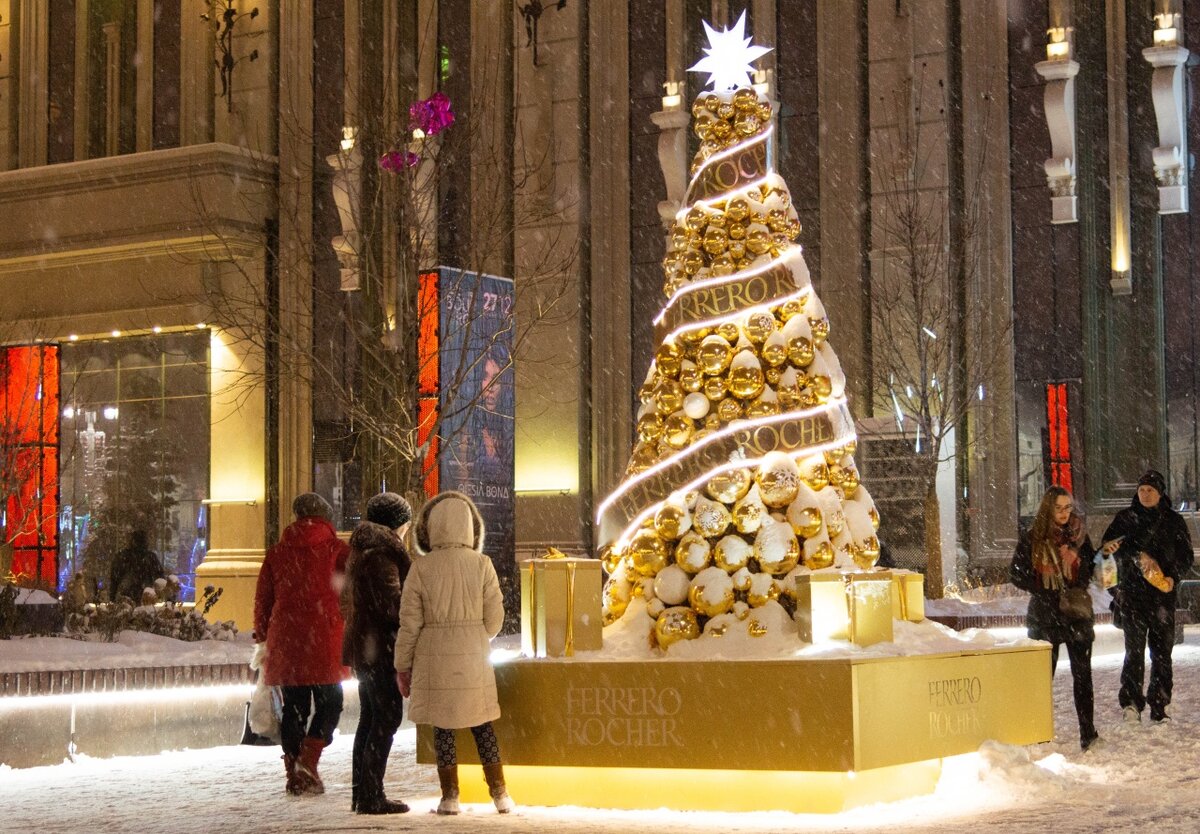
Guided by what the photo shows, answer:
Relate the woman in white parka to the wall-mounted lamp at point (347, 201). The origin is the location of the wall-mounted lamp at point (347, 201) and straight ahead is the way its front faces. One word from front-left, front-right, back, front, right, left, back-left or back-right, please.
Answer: front-left

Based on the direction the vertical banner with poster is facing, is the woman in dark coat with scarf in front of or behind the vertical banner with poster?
in front

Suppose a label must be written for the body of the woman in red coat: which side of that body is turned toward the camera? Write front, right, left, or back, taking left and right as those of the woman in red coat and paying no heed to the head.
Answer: back

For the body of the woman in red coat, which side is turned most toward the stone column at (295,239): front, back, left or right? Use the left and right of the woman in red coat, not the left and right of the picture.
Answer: front

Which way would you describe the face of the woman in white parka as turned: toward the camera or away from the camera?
away from the camera

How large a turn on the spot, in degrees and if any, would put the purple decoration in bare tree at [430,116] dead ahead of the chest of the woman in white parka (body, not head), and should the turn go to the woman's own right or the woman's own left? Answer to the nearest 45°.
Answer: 0° — they already face it

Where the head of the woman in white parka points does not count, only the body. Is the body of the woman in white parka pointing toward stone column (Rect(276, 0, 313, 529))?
yes

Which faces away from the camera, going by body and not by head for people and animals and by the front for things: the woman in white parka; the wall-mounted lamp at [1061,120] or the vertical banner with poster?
the woman in white parka

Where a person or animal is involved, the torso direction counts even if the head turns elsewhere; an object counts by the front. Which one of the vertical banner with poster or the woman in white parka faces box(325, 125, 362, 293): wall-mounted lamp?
the woman in white parka

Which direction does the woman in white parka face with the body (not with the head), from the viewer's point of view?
away from the camera

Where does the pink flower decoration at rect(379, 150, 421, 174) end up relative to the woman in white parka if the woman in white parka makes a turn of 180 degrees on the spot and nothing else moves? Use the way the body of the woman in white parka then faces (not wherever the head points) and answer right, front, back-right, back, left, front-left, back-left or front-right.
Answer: back

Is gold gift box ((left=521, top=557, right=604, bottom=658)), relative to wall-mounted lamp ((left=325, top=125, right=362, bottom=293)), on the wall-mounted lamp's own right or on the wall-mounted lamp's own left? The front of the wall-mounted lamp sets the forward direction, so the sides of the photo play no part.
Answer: on the wall-mounted lamp's own left

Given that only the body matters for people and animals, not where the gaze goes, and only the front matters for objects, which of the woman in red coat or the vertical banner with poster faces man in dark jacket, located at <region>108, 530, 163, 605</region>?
the woman in red coat

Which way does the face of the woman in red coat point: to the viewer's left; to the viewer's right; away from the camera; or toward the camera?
away from the camera

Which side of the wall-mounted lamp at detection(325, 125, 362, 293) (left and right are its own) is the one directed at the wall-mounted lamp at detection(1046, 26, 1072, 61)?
left

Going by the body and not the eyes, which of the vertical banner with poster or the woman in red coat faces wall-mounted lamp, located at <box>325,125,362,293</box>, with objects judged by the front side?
the woman in red coat

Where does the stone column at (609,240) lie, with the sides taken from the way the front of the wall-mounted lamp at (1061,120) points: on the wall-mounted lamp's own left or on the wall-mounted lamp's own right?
on the wall-mounted lamp's own right

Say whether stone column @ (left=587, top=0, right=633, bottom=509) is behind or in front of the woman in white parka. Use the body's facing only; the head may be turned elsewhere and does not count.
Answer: in front

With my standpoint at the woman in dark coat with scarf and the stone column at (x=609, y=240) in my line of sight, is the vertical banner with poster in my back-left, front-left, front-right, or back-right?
front-left

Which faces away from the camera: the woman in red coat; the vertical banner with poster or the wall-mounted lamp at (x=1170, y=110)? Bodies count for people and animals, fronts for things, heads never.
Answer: the woman in red coat

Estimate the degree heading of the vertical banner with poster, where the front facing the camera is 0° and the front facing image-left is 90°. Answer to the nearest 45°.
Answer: approximately 315°
